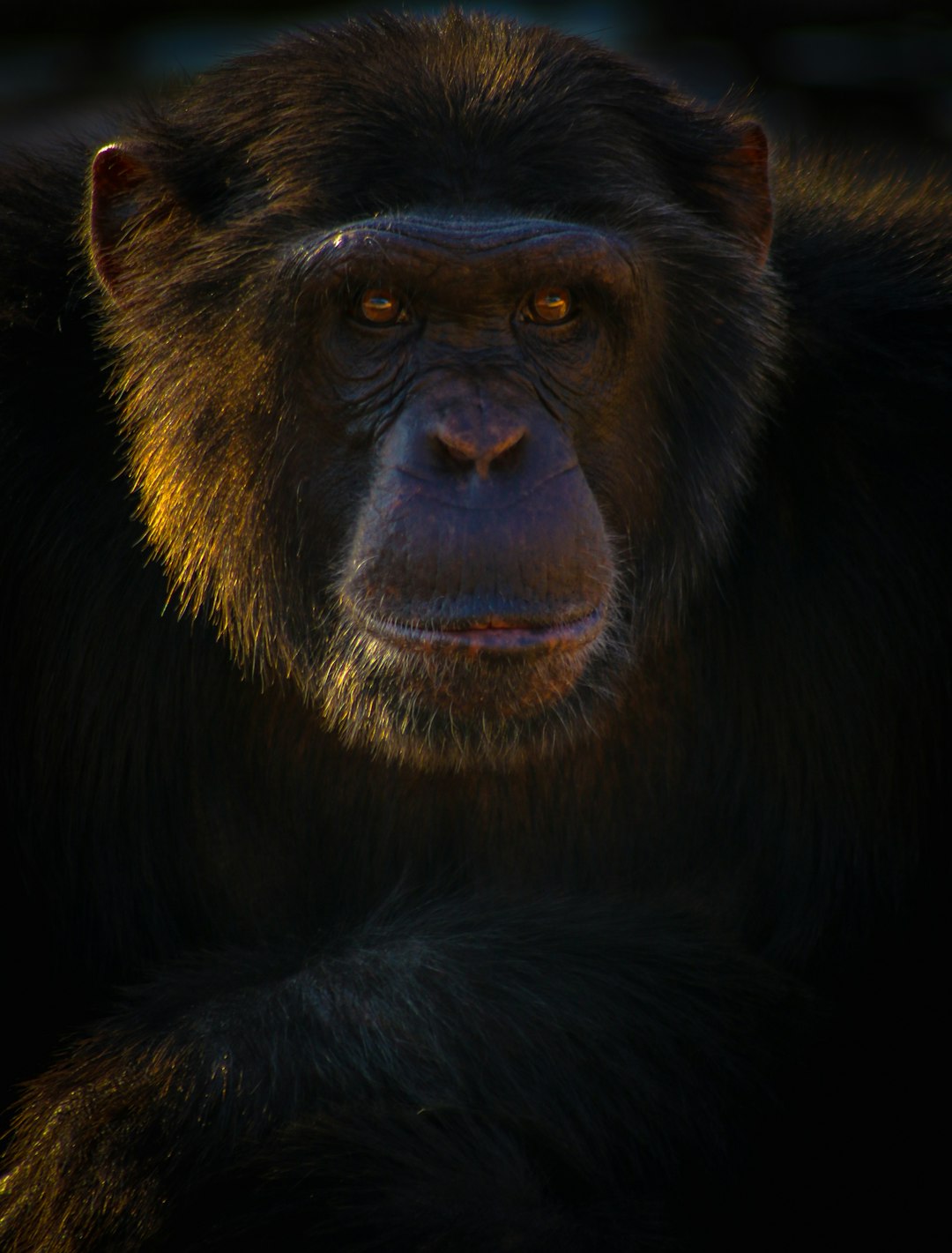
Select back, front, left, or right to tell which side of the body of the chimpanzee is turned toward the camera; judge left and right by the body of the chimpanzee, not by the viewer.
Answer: front
